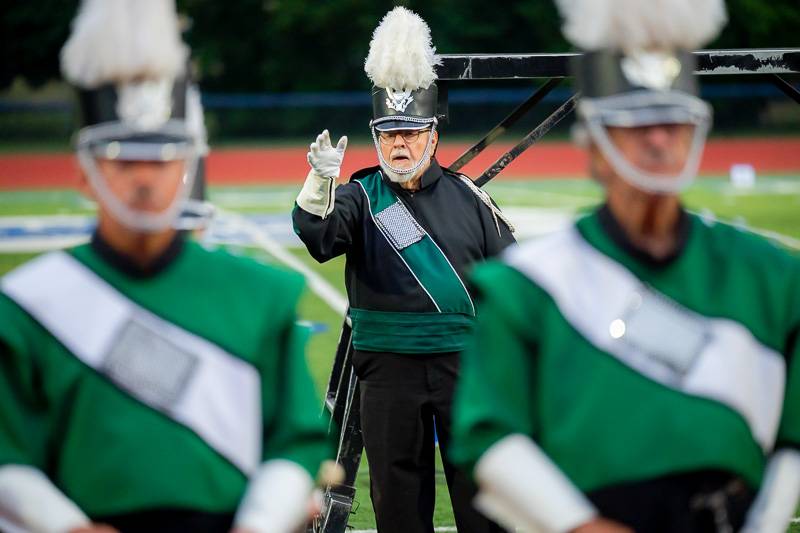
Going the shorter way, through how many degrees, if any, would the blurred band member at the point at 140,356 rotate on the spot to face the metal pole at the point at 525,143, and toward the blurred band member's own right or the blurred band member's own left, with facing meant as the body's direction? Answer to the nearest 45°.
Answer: approximately 135° to the blurred band member's own left

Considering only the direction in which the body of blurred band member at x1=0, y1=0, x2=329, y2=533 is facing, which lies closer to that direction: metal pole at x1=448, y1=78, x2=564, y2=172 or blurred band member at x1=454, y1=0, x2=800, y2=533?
the blurred band member

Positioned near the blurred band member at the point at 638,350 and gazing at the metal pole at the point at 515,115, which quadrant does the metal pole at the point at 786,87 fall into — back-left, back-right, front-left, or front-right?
front-right

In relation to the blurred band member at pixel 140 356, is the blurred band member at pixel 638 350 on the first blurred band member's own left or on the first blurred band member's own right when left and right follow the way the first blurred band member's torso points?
on the first blurred band member's own left

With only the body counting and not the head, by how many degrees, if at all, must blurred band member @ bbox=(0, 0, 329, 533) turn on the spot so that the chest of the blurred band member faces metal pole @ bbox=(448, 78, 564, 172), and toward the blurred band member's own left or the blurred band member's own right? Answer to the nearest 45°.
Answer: approximately 135° to the blurred band member's own left

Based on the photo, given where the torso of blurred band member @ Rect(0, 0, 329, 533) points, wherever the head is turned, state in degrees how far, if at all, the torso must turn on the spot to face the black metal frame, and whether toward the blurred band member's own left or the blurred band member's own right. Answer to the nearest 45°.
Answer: approximately 135° to the blurred band member's own left

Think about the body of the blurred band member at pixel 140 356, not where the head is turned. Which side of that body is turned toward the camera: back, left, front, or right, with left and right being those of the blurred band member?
front

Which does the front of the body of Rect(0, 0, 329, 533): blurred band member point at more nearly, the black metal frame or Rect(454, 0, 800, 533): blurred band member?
the blurred band member

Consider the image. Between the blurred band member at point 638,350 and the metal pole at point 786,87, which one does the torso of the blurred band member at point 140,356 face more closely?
the blurred band member

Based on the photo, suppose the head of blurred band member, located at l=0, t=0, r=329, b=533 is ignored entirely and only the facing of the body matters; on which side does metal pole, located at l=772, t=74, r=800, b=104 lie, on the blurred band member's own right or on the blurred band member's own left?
on the blurred band member's own left
